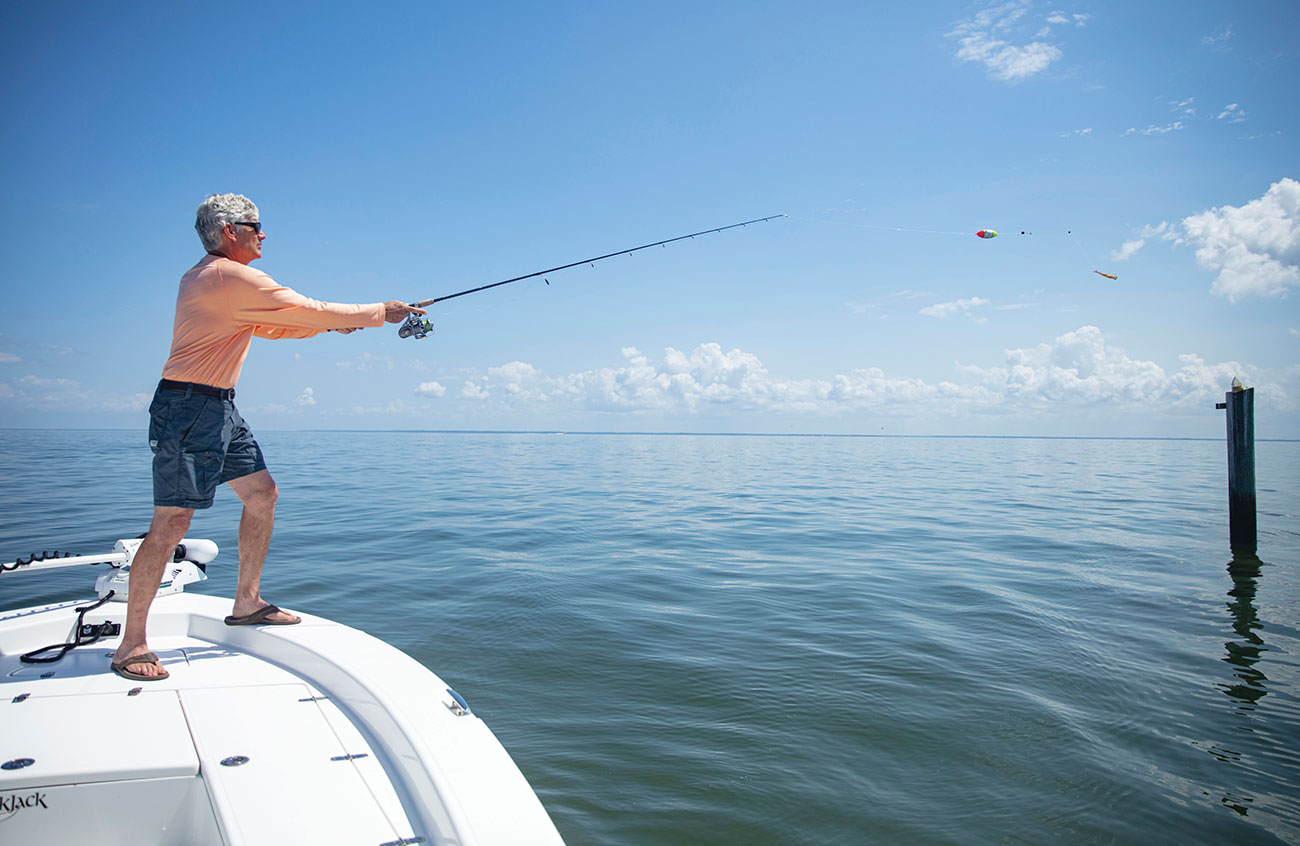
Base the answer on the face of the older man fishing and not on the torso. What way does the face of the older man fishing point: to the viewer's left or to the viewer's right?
to the viewer's right

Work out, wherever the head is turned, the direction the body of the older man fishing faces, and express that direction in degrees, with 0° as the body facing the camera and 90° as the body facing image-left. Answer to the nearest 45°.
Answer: approximately 270°

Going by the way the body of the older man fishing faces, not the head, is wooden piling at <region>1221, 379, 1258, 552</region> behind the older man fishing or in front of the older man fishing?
in front
